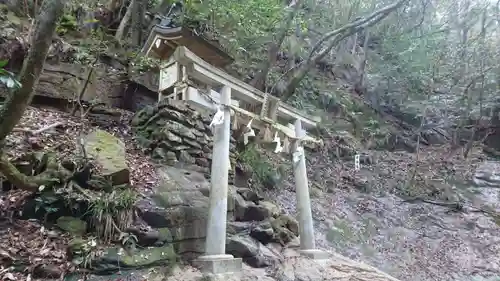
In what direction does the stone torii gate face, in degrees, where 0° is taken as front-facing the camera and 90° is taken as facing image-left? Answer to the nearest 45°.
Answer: approximately 315°

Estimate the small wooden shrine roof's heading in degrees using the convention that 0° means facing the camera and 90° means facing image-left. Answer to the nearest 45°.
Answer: approximately 315°

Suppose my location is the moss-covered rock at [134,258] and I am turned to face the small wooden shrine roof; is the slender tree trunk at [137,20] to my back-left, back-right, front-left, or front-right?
front-left

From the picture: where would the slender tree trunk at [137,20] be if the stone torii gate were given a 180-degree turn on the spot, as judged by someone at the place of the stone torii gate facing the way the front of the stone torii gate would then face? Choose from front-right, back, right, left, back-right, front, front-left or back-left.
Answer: front

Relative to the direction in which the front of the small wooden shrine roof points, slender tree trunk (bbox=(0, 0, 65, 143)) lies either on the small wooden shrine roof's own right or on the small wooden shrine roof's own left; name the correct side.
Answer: on the small wooden shrine roof's own right

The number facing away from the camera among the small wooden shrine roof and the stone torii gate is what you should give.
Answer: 0

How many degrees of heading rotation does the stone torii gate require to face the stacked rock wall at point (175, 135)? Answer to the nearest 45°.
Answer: approximately 180°

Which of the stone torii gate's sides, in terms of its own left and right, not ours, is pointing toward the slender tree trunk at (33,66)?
right
